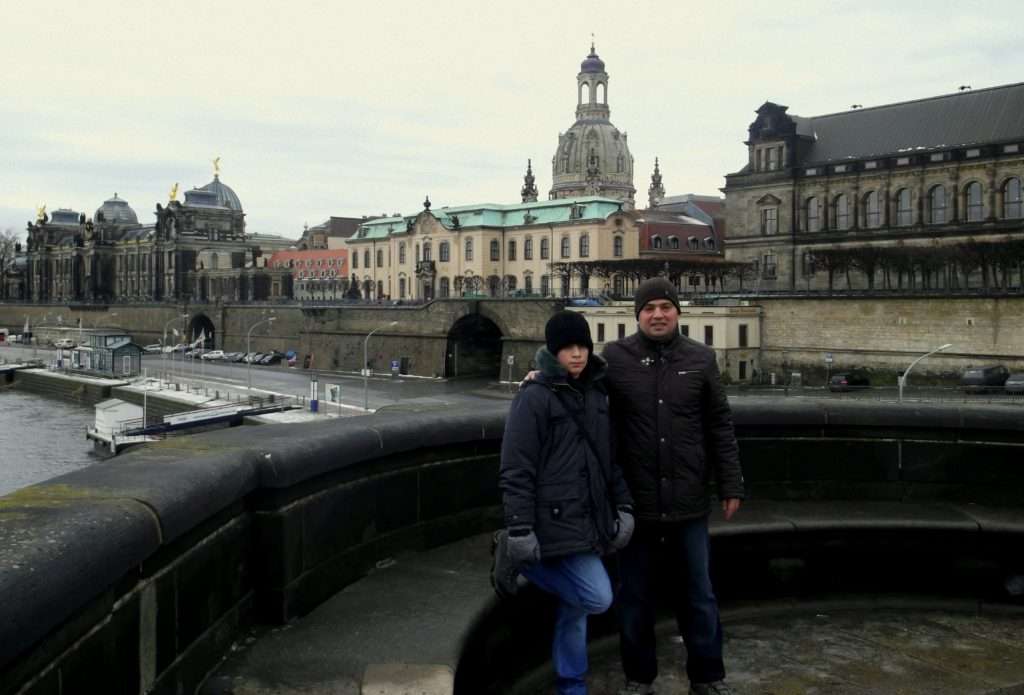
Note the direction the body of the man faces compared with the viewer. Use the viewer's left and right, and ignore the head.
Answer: facing the viewer

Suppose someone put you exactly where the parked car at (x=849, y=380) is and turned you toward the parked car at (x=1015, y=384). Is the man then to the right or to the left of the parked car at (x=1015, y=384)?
right

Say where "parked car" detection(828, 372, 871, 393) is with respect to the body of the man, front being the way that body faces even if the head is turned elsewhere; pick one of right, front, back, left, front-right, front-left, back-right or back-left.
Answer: back

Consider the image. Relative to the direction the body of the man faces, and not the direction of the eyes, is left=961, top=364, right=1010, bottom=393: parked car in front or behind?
behind

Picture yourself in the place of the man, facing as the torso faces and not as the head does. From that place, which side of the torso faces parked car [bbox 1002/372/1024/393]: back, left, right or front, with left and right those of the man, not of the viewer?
back
